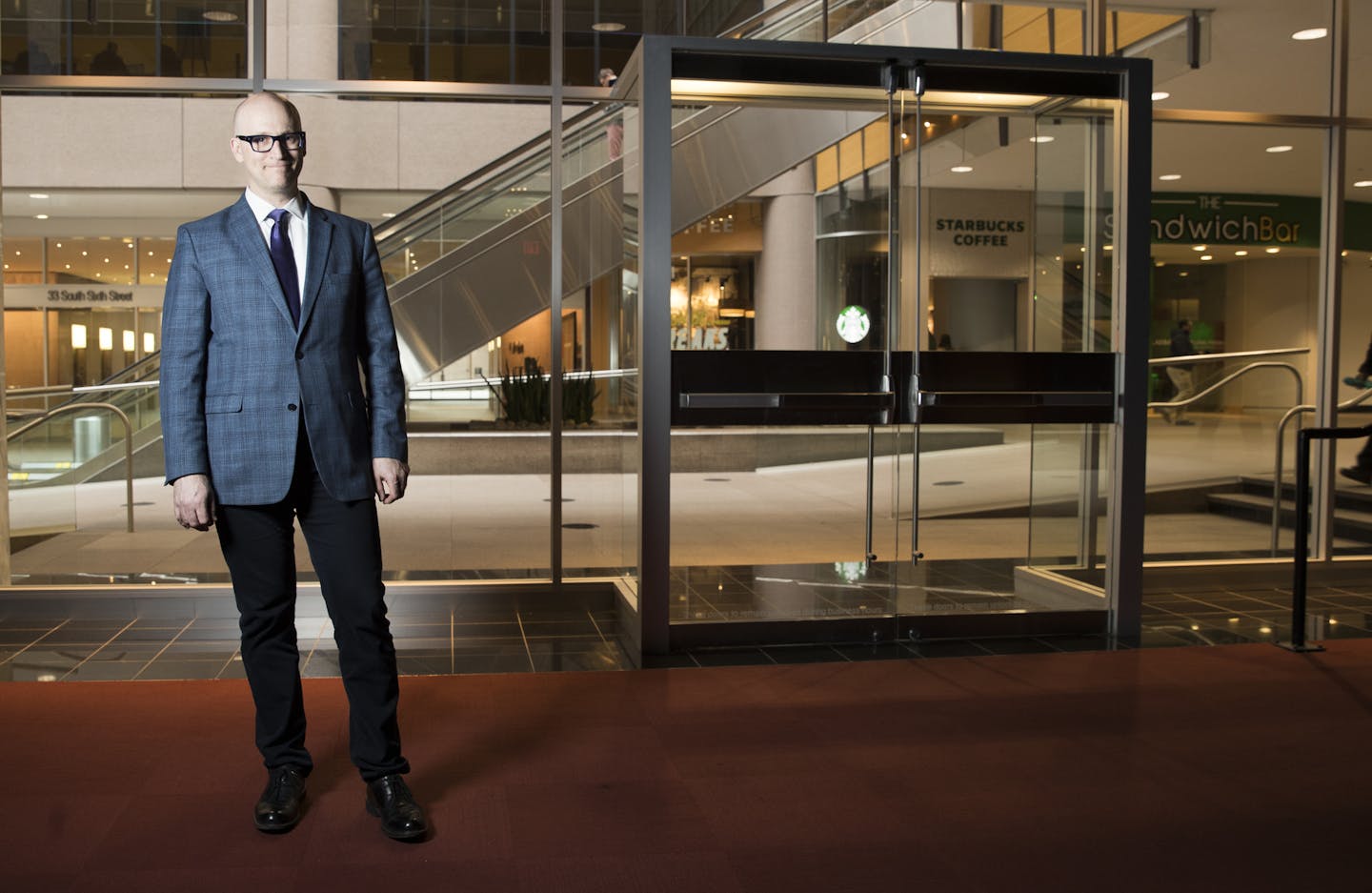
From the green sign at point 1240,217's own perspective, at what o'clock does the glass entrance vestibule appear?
The glass entrance vestibule is roughly at 1 o'clock from the green sign.

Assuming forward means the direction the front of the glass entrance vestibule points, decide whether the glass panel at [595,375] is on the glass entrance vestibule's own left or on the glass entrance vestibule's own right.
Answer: on the glass entrance vestibule's own right

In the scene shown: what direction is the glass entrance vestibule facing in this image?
toward the camera

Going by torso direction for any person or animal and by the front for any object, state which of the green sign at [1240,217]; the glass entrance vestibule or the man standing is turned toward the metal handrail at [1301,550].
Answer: the green sign

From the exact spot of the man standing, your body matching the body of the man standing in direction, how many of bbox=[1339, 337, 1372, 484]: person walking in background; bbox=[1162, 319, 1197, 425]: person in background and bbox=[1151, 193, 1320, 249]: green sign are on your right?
0

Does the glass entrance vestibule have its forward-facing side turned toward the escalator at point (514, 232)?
no

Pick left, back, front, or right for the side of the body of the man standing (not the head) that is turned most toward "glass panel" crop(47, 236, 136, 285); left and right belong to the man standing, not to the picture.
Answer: back

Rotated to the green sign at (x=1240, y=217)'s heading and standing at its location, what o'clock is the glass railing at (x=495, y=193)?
The glass railing is roughly at 2 o'clock from the green sign.

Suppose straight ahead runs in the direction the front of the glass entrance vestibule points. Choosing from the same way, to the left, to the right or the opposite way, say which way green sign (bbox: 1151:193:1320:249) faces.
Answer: the same way

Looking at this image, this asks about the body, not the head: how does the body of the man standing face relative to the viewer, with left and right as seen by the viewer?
facing the viewer

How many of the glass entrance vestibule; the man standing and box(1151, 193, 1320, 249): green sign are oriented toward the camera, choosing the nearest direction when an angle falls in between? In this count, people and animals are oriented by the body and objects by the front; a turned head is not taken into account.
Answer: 3

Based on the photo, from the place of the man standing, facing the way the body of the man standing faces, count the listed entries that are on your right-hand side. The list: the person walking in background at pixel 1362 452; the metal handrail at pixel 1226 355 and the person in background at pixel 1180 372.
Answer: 0
